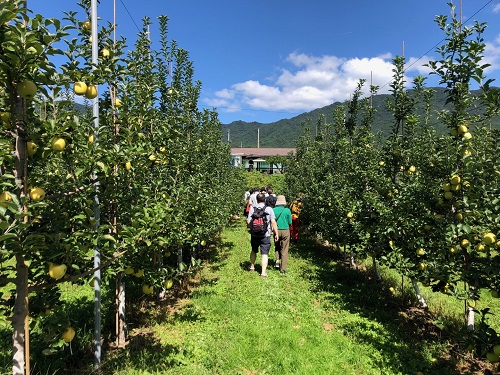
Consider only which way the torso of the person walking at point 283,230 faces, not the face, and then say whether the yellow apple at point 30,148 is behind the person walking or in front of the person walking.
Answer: behind

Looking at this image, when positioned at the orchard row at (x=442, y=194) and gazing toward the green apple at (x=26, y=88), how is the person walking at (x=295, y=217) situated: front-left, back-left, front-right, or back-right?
back-right

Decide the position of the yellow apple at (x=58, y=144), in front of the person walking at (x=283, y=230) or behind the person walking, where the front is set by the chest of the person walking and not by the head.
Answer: behind

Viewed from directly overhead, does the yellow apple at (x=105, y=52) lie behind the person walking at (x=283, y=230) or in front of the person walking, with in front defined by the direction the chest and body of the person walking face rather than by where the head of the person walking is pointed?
behind

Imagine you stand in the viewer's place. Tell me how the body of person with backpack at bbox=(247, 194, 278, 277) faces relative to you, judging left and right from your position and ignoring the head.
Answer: facing away from the viewer

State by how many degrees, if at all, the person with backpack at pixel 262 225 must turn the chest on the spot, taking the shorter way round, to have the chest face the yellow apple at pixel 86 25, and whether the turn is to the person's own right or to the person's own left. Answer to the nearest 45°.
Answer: approximately 135° to the person's own left

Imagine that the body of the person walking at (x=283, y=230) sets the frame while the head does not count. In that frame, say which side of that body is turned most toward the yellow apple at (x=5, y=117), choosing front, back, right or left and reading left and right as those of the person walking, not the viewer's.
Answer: back

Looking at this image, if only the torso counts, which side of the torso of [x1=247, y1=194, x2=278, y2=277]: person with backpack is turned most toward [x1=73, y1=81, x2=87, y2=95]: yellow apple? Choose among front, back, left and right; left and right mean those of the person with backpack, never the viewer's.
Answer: back

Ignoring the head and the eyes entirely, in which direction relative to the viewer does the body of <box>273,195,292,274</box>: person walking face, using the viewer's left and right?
facing away from the viewer

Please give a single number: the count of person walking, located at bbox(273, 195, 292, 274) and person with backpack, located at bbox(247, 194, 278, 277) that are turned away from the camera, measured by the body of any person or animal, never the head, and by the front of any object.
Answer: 2

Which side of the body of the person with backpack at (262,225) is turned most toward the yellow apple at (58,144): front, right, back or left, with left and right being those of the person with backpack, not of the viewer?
back

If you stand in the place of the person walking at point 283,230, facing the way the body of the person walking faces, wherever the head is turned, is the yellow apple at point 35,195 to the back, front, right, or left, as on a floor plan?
back
